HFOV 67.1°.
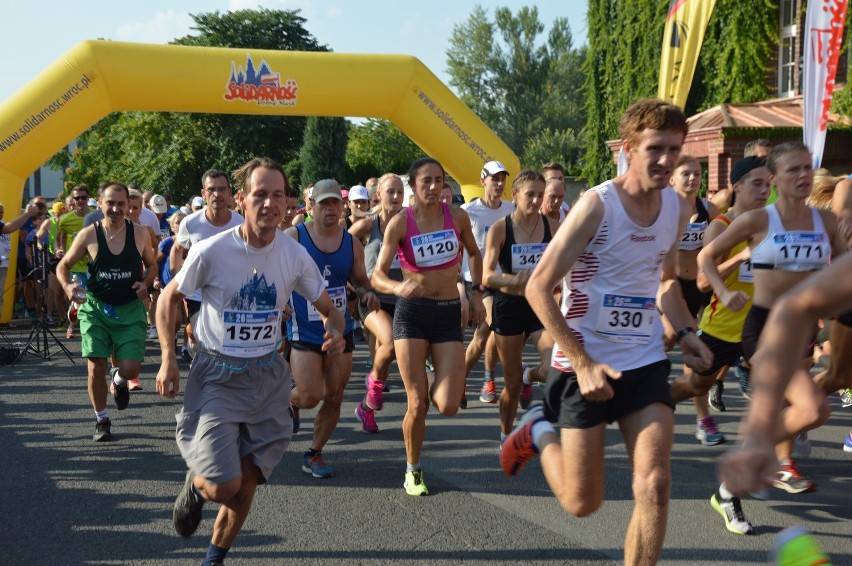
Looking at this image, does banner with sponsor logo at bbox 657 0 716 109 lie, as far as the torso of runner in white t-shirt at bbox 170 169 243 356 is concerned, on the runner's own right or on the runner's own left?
on the runner's own left

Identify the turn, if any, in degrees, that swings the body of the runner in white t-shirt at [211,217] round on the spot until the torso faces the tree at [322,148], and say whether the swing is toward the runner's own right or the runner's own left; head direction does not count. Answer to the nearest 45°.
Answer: approximately 180°

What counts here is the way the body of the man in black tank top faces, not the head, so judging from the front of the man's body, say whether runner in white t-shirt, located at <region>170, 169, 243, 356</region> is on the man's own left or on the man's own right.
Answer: on the man's own left

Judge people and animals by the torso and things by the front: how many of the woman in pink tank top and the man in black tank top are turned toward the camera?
2

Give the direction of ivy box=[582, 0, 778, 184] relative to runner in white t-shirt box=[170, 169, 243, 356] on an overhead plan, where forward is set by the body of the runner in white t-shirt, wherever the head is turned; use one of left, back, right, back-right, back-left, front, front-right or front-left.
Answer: back-left

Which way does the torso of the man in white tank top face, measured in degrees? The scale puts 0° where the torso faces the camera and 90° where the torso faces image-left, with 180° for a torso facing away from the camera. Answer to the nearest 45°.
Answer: approximately 315°

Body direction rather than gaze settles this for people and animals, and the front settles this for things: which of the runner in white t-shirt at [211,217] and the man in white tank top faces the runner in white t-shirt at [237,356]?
the runner in white t-shirt at [211,217]

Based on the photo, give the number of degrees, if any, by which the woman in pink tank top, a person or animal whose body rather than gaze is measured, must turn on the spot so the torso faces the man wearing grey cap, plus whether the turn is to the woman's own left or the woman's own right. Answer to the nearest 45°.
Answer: approximately 90° to the woman's own right

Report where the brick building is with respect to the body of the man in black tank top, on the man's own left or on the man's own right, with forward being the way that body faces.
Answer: on the man's own left
